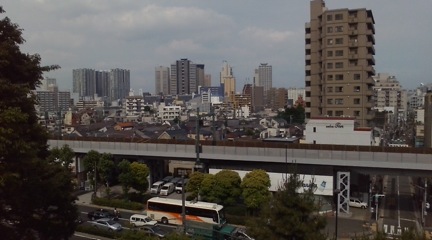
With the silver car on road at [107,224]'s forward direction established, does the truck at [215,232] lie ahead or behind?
ahead

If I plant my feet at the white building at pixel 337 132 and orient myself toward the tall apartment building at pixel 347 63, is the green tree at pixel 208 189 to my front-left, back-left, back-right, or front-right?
back-left

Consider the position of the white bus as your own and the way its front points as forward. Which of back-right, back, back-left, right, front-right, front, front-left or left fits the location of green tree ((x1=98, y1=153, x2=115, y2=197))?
back

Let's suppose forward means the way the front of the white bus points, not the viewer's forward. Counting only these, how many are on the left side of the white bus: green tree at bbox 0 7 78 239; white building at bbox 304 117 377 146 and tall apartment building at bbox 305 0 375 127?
2
